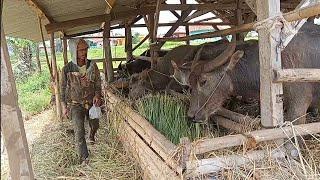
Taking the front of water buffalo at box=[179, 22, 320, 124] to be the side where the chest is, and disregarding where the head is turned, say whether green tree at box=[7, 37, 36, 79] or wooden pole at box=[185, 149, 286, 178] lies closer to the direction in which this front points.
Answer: the green tree

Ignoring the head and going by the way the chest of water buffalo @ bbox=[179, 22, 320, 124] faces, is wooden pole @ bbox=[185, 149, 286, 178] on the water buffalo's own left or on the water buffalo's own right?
on the water buffalo's own left

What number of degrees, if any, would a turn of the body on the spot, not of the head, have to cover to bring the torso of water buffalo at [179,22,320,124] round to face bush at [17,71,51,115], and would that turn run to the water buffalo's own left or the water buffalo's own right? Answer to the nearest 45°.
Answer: approximately 45° to the water buffalo's own right

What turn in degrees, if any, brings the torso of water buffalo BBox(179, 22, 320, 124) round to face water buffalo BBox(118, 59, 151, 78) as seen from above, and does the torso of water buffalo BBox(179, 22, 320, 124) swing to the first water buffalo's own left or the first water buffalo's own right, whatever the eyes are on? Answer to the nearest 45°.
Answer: approximately 45° to the first water buffalo's own right

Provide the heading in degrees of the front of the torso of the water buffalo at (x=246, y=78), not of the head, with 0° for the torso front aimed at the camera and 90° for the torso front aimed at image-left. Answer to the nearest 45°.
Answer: approximately 90°

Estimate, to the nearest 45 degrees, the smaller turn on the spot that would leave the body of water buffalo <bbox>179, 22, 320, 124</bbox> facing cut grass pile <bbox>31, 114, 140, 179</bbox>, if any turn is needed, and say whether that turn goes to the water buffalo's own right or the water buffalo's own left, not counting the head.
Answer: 0° — it already faces it
